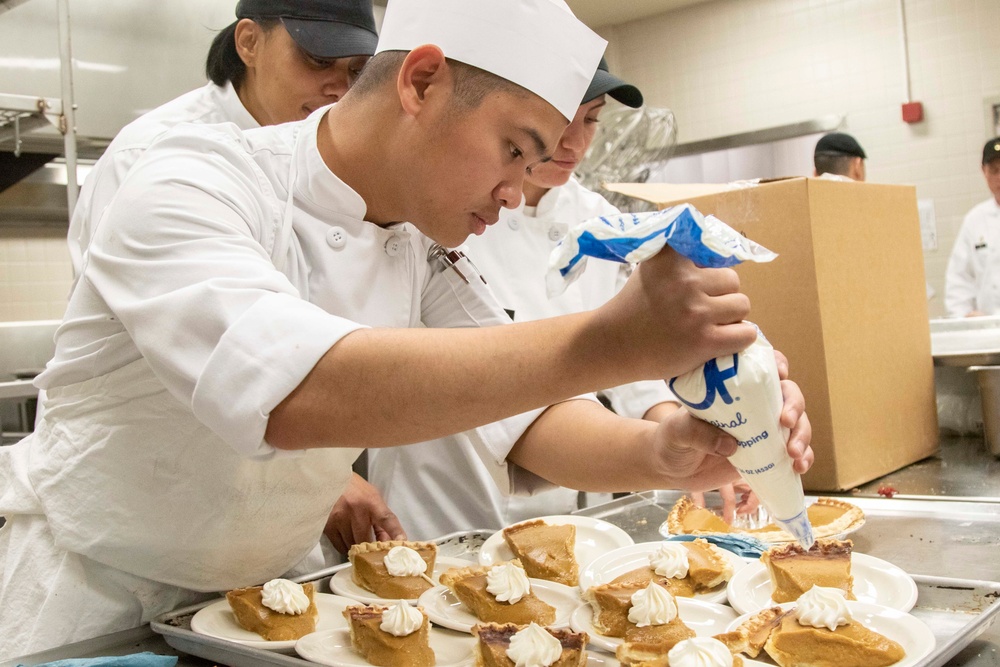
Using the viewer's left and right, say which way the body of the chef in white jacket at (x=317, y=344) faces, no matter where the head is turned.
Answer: facing the viewer and to the right of the viewer

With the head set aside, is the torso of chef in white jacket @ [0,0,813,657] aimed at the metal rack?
no

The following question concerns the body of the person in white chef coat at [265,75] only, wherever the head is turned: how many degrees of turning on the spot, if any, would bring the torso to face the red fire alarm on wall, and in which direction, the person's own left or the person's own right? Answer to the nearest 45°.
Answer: approximately 90° to the person's own left

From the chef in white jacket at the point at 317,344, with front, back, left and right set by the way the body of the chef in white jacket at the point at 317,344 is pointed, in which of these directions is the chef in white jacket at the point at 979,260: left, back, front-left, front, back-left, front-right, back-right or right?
left

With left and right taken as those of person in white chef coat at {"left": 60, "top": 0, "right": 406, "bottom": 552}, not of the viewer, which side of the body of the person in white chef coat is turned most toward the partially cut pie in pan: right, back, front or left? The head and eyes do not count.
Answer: front

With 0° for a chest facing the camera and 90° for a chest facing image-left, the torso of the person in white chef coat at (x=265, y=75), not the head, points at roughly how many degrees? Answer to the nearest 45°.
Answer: approximately 315°

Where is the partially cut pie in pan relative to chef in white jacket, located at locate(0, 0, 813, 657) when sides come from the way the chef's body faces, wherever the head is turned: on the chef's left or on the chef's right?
on the chef's left

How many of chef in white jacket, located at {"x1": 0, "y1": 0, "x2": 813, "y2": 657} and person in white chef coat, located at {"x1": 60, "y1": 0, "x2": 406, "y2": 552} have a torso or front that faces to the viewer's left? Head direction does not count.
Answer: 0

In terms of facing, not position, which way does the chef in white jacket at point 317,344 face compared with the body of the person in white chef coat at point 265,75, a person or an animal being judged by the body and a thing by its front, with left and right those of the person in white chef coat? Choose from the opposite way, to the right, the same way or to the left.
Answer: the same way
